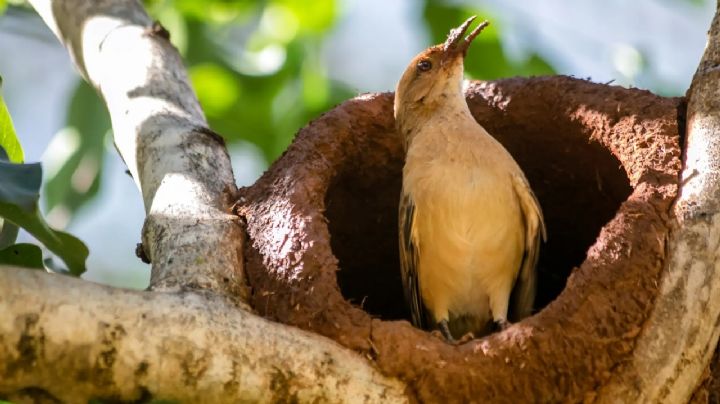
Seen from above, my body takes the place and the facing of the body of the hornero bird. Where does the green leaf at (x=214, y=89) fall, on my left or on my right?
on my right

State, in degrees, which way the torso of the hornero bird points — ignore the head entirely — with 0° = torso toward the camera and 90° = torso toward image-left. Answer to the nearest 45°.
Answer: approximately 0°

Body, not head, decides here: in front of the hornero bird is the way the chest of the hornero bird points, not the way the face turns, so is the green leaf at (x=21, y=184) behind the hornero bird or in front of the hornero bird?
in front

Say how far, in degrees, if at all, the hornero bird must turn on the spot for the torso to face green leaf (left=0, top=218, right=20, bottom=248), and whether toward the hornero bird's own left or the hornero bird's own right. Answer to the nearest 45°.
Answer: approximately 45° to the hornero bird's own right

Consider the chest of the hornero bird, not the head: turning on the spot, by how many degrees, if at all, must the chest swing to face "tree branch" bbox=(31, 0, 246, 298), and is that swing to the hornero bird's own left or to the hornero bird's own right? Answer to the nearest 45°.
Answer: approximately 45° to the hornero bird's own right

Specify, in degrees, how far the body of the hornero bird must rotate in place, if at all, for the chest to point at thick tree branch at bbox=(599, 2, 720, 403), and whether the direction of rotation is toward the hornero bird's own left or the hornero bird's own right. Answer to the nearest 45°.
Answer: approximately 45° to the hornero bird's own left

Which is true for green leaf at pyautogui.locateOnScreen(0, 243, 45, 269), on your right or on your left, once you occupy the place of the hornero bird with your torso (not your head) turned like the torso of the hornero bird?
on your right

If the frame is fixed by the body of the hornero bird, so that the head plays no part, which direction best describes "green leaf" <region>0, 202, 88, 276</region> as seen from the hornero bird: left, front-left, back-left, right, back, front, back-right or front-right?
front-right

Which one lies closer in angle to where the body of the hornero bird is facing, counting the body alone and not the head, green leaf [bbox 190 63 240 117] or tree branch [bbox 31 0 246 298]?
the tree branch

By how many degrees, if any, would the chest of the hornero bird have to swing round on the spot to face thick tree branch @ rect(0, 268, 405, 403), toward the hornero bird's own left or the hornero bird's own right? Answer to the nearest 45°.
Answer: approximately 45° to the hornero bird's own right
